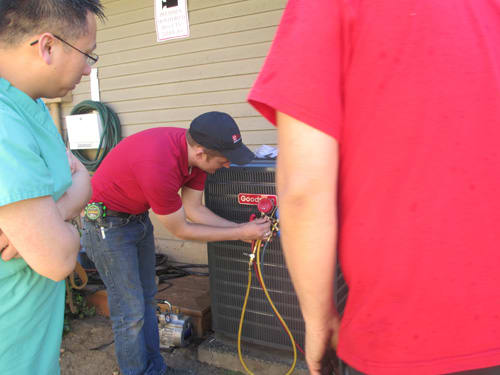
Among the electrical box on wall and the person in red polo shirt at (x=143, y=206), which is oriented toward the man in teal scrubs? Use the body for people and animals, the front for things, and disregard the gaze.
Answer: the electrical box on wall

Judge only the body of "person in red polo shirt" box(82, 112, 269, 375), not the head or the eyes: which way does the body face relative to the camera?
to the viewer's right

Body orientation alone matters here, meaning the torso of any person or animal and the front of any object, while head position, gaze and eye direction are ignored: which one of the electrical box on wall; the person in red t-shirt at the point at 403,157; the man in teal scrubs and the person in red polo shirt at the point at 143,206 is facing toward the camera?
the electrical box on wall

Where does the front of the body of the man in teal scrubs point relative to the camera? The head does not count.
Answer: to the viewer's right

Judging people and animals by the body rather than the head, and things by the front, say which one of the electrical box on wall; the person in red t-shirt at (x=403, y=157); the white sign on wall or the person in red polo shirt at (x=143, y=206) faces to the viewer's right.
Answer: the person in red polo shirt at (x=143, y=206)

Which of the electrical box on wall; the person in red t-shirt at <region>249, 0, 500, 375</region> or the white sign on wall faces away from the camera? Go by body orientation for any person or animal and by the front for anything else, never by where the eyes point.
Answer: the person in red t-shirt

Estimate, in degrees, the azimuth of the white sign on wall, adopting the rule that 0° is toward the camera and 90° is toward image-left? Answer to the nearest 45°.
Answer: approximately 0°

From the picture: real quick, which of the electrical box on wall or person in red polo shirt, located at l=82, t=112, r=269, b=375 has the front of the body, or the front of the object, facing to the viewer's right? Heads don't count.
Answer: the person in red polo shirt

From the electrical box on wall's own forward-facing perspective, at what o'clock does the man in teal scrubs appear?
The man in teal scrubs is roughly at 12 o'clock from the electrical box on wall.

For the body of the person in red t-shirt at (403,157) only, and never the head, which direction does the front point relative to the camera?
away from the camera

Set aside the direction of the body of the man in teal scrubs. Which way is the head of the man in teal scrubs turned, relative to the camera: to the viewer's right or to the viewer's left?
to the viewer's right

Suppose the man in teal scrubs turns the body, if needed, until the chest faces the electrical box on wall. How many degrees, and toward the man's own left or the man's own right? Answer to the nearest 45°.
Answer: approximately 90° to the man's own left

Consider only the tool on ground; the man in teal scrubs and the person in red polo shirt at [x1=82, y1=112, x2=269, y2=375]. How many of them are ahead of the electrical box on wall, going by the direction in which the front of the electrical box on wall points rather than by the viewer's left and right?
3

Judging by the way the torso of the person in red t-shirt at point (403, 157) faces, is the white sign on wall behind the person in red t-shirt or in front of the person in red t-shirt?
in front

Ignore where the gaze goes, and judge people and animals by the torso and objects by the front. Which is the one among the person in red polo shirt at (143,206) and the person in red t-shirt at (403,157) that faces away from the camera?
the person in red t-shirt at (403,157)
